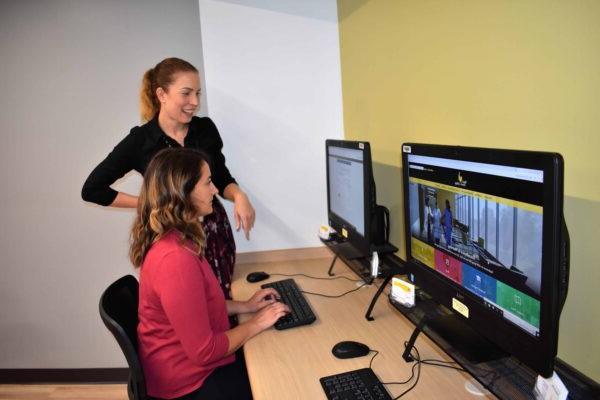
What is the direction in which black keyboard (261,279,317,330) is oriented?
to the viewer's left

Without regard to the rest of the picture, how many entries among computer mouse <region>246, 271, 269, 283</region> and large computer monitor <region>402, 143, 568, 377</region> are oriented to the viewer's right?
1

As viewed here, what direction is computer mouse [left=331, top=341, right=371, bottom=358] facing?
to the viewer's right

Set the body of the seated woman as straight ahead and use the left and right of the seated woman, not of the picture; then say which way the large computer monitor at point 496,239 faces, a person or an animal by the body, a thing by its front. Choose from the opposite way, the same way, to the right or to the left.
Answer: the opposite way

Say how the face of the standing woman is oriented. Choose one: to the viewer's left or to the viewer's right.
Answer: to the viewer's right

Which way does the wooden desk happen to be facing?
to the viewer's left

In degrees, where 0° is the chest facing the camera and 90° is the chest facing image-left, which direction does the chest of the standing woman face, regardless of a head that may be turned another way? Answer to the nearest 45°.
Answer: approximately 315°

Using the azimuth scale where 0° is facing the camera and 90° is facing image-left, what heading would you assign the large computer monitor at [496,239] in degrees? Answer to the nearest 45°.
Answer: approximately 45°

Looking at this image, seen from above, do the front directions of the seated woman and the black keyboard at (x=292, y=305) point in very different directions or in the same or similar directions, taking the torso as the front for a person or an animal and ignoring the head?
very different directions

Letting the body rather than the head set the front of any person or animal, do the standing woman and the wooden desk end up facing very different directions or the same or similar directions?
very different directions

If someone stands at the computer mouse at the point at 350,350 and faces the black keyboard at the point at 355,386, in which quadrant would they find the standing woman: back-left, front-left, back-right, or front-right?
back-right
